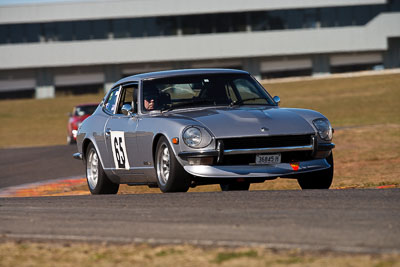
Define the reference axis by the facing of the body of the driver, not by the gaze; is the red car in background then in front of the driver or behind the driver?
behind

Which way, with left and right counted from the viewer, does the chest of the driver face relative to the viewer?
facing the viewer and to the right of the viewer

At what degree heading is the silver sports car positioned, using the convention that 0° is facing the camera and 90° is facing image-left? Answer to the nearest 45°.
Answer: approximately 315°

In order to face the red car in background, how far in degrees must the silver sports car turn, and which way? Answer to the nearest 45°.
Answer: approximately 135° to its left
